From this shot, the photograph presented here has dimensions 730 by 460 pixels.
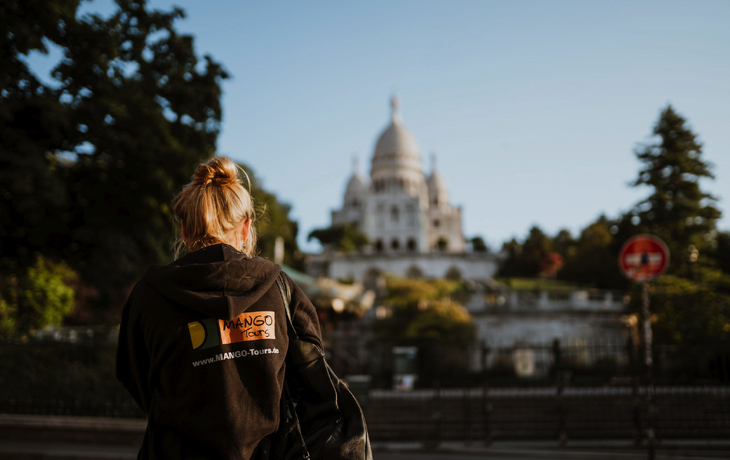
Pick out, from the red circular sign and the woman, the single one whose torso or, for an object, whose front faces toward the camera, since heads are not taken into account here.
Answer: the red circular sign

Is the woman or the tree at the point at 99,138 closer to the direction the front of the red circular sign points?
the woman

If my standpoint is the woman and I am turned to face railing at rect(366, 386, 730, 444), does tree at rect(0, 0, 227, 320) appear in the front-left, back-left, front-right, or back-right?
front-left

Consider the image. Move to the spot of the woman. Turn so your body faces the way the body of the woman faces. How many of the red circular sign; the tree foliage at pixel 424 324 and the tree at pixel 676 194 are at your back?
0

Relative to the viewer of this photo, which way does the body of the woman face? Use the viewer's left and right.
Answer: facing away from the viewer

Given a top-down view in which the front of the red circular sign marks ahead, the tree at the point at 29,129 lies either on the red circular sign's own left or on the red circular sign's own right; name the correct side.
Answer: on the red circular sign's own right

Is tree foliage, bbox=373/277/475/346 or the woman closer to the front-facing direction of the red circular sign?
the woman

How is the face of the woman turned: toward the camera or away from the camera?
away from the camera

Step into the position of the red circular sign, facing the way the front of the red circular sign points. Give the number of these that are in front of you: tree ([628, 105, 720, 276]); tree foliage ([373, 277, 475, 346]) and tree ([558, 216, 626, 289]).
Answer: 0

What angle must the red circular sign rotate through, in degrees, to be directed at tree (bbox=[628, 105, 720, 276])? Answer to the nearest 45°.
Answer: approximately 180°

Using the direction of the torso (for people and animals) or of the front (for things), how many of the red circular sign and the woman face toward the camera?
1

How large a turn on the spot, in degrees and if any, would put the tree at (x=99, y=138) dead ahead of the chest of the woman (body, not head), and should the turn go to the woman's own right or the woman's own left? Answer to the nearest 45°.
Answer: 0° — they already face it

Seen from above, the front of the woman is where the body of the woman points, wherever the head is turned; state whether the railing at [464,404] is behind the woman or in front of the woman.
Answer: in front

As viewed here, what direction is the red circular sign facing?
toward the camera
